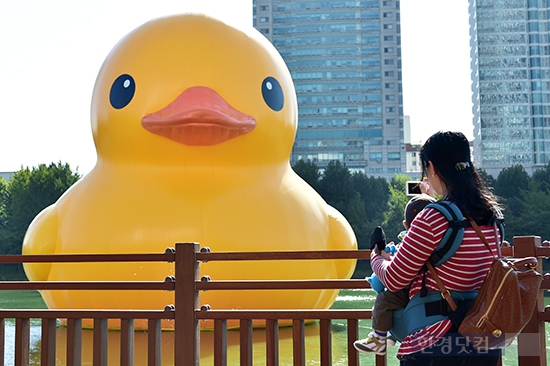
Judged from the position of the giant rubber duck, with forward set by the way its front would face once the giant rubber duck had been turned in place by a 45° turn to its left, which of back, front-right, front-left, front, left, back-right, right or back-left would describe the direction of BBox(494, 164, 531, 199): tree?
left

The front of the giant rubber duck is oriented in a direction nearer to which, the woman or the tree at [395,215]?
the woman

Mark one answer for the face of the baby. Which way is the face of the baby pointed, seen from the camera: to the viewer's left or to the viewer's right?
to the viewer's left

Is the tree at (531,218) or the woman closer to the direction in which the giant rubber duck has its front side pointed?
the woman

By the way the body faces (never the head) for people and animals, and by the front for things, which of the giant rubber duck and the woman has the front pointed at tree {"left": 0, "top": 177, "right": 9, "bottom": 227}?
the woman

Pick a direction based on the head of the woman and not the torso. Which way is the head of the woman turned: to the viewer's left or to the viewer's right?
to the viewer's left

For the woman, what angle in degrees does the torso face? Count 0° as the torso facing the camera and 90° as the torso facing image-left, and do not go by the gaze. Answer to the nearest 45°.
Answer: approximately 135°

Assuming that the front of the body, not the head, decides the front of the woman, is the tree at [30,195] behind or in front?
in front

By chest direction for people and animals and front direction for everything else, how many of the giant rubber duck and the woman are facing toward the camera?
1

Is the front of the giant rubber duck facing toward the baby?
yes

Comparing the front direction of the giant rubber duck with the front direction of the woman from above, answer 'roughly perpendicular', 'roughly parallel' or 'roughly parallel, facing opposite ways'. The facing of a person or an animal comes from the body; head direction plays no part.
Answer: roughly parallel, facing opposite ways

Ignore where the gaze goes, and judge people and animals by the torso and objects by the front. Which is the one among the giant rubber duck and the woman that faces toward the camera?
the giant rubber duck

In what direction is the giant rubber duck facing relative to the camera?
toward the camera

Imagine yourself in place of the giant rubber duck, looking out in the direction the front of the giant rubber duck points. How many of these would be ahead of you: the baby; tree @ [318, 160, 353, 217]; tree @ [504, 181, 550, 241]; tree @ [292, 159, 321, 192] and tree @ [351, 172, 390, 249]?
1

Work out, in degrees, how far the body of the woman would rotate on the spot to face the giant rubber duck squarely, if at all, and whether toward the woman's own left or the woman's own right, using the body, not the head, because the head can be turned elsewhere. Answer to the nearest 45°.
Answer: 0° — they already face it

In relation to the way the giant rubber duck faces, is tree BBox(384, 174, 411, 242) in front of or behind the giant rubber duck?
behind

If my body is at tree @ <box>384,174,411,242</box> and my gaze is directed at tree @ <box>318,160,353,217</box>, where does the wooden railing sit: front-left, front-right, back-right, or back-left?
front-left

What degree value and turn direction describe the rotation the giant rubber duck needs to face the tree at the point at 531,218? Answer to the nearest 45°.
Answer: approximately 135° to its left

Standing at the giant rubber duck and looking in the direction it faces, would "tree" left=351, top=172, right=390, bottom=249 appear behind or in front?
behind
